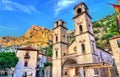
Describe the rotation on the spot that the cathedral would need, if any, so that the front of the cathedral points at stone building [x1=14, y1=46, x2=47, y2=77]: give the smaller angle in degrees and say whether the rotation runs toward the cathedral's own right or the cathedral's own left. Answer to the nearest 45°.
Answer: approximately 90° to the cathedral's own right

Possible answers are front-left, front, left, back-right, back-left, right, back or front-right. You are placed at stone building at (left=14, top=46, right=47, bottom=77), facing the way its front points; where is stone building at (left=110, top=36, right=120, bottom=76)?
front-left

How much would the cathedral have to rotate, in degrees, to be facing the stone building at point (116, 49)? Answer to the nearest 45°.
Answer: approximately 135° to its left
